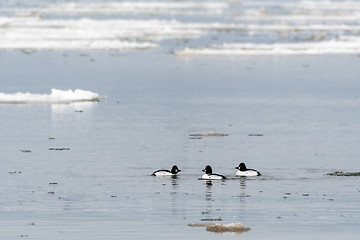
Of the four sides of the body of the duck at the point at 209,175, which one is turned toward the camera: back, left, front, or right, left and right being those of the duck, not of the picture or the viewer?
left

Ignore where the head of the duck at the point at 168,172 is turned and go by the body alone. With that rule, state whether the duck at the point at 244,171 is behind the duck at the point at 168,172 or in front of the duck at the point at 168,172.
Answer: in front

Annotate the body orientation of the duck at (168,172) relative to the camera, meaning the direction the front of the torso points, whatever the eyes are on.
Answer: to the viewer's right

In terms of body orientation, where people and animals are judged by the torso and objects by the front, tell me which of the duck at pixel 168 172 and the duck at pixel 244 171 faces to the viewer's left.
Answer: the duck at pixel 244 171

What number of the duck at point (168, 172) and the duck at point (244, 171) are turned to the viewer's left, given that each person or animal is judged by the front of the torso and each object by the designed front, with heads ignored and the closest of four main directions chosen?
1

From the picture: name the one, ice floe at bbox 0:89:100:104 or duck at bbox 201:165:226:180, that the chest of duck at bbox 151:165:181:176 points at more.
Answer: the duck

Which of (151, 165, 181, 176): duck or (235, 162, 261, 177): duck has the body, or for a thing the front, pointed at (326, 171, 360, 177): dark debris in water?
(151, 165, 181, 176): duck

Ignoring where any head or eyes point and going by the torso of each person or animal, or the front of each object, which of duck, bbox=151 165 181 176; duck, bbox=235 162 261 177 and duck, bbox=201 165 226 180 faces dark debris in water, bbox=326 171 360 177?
duck, bbox=151 165 181 176

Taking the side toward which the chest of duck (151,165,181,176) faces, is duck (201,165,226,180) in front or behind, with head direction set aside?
in front

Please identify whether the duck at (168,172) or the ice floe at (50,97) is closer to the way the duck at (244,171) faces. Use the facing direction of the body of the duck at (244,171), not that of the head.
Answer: the duck

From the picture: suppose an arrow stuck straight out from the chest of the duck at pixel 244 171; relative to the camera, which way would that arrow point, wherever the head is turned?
to the viewer's left

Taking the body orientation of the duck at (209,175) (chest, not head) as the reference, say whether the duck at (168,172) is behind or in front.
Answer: in front

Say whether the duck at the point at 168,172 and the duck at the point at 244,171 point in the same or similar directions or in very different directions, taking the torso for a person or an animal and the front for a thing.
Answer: very different directions
